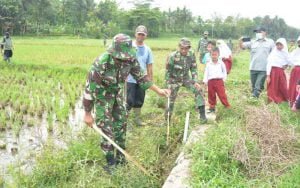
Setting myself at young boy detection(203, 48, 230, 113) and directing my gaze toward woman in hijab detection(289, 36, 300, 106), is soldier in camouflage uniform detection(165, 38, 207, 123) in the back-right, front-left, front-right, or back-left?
back-right

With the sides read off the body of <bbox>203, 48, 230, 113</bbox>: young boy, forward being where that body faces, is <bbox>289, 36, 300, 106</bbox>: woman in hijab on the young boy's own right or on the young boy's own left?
on the young boy's own left

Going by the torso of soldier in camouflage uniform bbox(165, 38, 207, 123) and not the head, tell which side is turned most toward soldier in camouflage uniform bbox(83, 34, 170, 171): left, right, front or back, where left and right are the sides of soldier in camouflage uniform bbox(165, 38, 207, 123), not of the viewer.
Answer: front

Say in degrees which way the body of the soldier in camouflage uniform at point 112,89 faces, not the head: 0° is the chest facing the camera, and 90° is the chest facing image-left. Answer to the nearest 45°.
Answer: approximately 315°

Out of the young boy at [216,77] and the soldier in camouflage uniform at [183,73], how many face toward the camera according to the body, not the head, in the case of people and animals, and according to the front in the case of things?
2

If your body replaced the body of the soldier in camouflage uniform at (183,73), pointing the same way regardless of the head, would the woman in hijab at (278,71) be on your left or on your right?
on your left

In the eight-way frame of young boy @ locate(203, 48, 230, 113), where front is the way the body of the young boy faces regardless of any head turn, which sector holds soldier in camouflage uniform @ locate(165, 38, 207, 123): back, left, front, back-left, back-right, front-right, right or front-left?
front-right

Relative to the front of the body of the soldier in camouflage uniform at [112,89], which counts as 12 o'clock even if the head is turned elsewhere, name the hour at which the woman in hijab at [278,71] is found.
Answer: The woman in hijab is roughly at 9 o'clock from the soldier in camouflage uniform.

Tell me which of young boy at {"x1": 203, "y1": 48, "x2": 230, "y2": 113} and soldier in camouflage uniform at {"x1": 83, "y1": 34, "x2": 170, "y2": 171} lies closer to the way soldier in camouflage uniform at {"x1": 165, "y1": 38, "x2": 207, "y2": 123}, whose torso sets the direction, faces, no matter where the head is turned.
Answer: the soldier in camouflage uniform

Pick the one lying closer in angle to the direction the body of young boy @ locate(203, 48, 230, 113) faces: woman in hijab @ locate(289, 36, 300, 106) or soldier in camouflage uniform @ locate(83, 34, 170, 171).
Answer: the soldier in camouflage uniform

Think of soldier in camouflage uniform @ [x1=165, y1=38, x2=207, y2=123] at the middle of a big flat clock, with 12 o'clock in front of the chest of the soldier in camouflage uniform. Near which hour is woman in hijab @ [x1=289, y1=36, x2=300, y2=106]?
The woman in hijab is roughly at 8 o'clock from the soldier in camouflage uniform.
